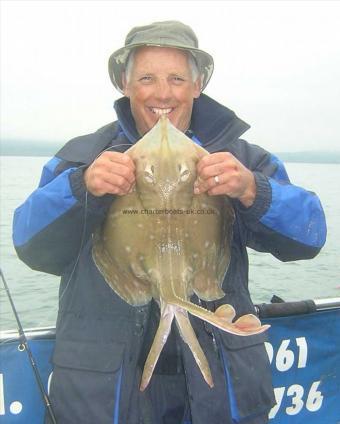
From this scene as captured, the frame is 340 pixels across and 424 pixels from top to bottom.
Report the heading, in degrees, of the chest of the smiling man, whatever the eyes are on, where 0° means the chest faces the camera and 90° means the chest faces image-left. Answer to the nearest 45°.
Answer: approximately 0°
